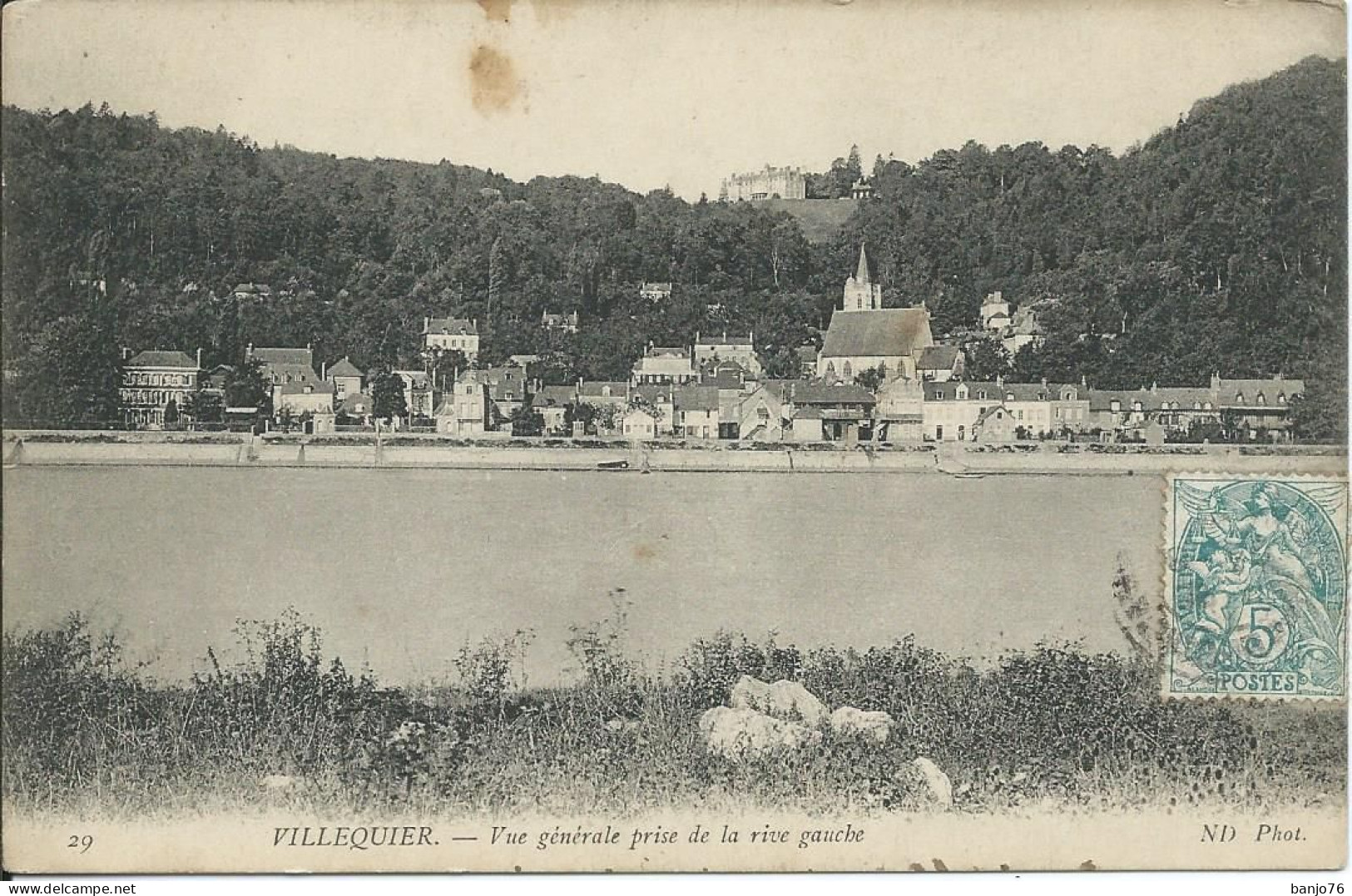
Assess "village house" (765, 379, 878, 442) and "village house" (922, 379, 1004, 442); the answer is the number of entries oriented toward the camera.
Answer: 2

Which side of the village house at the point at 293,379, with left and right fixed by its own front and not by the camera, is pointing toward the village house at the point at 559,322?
left

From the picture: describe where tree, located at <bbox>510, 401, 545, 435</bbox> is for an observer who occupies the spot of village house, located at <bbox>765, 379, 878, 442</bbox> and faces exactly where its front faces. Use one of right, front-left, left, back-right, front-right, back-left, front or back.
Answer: right

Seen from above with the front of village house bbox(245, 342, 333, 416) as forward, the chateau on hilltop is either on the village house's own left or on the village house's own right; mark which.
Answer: on the village house's own left

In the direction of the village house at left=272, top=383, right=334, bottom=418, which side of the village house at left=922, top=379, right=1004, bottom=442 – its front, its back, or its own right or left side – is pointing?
right

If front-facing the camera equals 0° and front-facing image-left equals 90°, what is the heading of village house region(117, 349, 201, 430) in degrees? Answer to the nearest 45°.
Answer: approximately 0°
